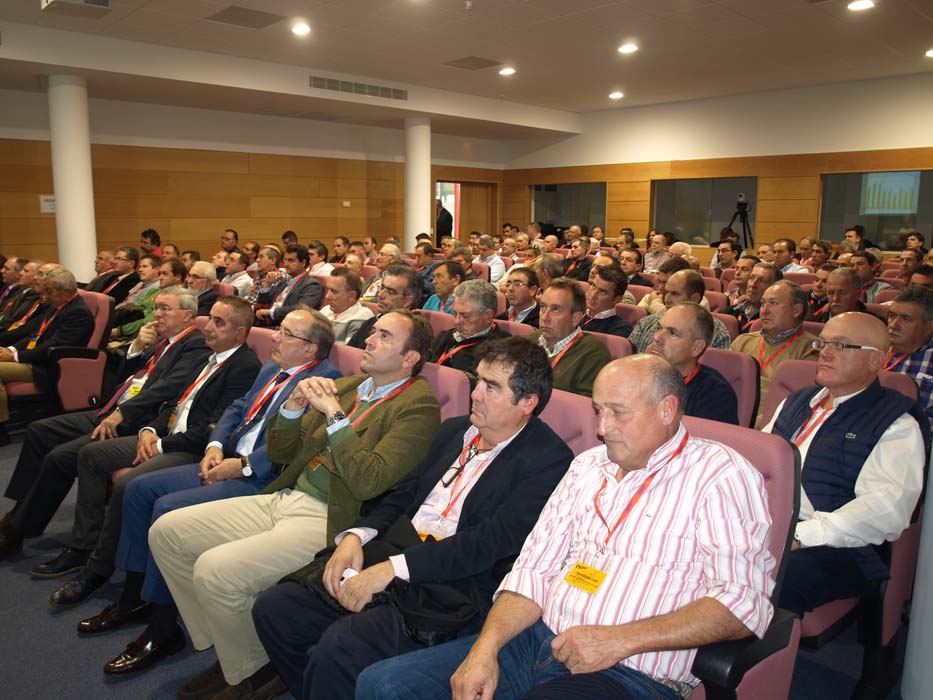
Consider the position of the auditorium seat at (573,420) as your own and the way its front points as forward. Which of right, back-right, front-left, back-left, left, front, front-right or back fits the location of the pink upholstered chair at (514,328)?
back-right

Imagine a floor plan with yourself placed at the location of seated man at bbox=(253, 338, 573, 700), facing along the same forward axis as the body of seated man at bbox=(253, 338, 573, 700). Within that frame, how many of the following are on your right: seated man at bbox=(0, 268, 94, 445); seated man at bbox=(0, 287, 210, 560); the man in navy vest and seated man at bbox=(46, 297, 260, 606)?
3

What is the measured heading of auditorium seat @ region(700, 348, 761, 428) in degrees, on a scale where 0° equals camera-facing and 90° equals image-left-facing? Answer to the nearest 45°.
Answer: approximately 45°

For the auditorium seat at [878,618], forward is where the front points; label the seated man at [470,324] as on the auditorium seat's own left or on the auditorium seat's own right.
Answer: on the auditorium seat's own right

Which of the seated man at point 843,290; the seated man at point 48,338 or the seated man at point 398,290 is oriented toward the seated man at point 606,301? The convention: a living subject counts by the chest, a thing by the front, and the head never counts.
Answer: the seated man at point 843,290

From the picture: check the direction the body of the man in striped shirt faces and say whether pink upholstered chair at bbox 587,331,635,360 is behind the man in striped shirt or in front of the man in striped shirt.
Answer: behind

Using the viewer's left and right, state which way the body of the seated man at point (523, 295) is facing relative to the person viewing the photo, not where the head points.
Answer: facing the viewer and to the left of the viewer

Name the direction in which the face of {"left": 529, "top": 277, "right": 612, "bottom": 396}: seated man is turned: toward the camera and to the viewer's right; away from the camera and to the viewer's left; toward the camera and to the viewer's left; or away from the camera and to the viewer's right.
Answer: toward the camera and to the viewer's left

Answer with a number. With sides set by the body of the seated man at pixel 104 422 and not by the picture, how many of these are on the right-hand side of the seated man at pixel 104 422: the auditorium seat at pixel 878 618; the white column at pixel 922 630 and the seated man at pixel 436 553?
0

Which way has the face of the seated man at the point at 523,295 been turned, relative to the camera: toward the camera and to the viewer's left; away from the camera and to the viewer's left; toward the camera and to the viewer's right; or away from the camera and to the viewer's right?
toward the camera and to the viewer's left

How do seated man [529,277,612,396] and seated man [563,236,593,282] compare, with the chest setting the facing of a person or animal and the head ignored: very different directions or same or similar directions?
same or similar directions

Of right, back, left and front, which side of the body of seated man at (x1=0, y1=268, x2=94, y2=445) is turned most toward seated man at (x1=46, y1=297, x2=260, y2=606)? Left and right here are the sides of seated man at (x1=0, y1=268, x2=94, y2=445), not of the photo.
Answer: left

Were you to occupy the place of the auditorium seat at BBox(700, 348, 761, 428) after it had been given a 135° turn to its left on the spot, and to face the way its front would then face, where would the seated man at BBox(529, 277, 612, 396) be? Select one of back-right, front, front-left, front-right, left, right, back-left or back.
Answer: back

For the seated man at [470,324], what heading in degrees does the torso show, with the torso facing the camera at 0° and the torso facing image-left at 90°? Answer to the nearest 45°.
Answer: approximately 45°
